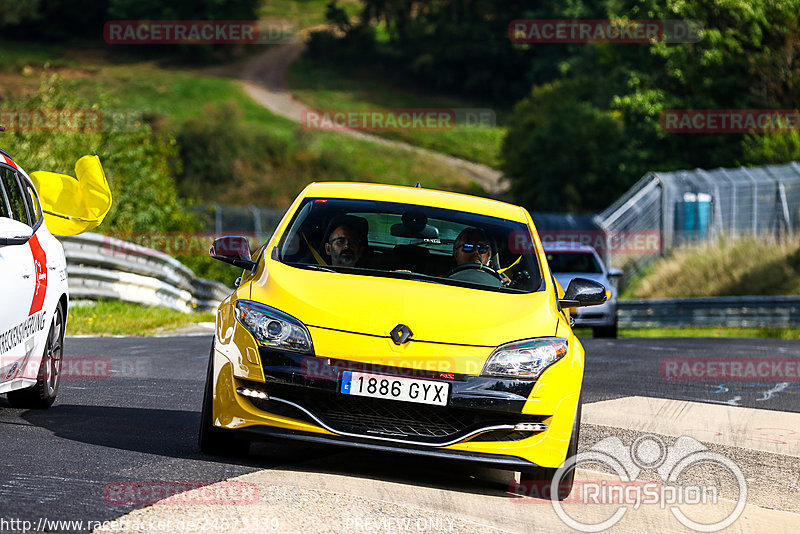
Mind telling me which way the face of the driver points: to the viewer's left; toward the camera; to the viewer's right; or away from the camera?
toward the camera

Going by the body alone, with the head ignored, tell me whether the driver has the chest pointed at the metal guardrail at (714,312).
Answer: no

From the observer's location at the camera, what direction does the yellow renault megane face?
facing the viewer

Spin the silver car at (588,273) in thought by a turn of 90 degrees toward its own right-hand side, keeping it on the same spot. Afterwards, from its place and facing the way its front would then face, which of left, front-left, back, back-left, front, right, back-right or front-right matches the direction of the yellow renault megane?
left

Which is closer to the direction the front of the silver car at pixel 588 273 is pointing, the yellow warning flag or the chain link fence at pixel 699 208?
the yellow warning flag

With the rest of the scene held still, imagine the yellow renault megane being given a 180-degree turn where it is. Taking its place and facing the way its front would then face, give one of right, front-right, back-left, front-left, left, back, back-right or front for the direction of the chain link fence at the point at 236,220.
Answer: front

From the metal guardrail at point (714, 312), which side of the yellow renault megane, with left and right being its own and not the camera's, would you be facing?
back

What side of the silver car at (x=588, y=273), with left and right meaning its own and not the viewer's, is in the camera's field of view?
front

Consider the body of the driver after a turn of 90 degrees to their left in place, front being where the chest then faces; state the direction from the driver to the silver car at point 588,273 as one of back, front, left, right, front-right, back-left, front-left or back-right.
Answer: left

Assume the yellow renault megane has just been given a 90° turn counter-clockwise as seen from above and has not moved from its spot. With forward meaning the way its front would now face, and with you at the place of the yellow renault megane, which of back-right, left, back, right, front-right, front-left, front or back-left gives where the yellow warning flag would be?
back-left

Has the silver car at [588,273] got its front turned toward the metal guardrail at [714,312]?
no

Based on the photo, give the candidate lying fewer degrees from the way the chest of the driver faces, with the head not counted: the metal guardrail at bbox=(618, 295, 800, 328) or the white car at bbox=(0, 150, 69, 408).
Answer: the white car

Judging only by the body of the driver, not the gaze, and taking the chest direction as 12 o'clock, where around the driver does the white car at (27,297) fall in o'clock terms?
The white car is roughly at 3 o'clock from the driver.

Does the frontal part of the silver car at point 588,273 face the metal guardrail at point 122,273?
no

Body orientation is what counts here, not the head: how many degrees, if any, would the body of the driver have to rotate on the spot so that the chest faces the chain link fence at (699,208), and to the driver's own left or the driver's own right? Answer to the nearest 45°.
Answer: approximately 180°

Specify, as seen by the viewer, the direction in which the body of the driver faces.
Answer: toward the camera

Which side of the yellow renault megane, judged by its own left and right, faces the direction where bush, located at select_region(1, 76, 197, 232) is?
back

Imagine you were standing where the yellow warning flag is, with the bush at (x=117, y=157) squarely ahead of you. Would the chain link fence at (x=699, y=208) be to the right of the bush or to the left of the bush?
right

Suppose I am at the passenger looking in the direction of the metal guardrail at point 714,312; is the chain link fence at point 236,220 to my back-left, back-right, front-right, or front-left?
front-left

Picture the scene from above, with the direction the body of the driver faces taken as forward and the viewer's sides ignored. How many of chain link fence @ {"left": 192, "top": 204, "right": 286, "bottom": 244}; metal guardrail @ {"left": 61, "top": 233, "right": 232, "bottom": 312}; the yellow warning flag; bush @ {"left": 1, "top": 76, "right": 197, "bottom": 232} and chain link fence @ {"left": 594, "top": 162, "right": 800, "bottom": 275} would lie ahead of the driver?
0

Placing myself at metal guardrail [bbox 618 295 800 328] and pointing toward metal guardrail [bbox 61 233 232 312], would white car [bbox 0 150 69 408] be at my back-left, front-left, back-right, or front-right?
front-left

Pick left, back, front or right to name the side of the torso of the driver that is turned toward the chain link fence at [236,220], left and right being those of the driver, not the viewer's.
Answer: back
